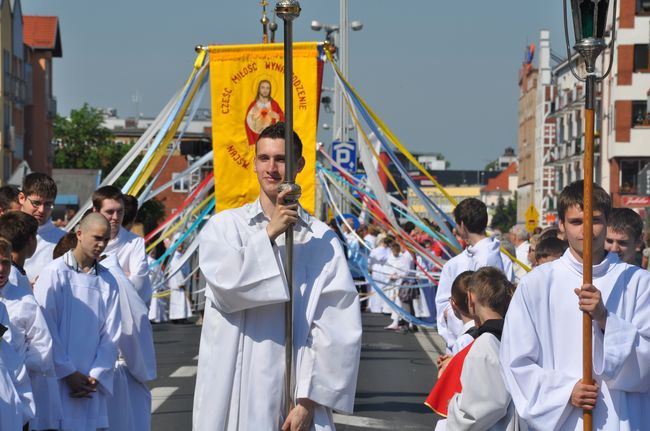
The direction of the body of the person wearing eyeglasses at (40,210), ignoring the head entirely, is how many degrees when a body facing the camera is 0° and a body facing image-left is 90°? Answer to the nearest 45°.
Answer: approximately 315°

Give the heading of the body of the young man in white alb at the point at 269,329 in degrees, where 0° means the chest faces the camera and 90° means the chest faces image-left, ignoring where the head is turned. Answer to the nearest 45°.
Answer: approximately 0°

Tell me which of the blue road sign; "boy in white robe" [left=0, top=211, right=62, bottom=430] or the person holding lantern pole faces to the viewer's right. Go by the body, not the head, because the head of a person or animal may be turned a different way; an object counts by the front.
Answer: the boy in white robe

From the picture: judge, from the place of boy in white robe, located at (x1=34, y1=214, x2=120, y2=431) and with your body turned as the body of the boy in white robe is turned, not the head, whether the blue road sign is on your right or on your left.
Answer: on your left

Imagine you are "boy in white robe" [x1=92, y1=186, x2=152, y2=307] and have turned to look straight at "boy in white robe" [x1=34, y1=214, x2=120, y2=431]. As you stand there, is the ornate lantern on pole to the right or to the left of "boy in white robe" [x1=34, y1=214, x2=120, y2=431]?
left

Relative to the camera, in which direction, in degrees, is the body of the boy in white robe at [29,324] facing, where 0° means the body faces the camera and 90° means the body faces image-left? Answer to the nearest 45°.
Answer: approximately 270°

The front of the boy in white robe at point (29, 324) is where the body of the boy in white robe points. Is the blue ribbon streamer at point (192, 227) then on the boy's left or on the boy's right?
on the boy's left

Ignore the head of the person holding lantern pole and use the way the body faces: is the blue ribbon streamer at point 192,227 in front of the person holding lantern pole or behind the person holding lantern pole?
behind
